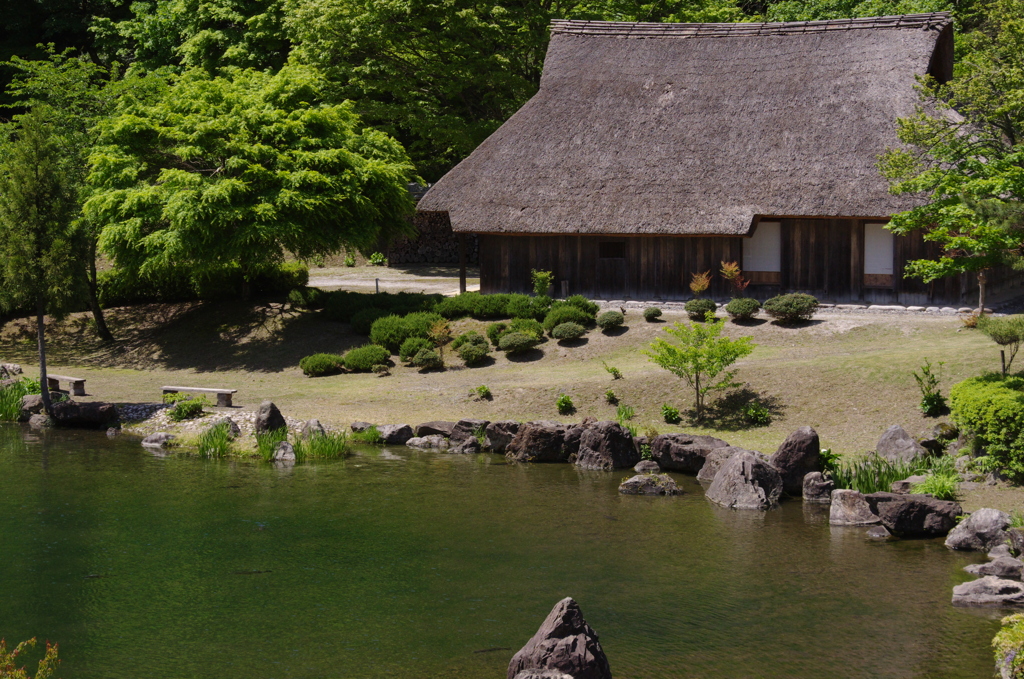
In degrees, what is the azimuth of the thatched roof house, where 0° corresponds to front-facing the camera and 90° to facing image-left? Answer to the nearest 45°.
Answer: approximately 0°

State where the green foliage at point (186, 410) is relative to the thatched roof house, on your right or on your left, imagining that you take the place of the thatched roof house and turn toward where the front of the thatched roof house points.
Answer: on your right

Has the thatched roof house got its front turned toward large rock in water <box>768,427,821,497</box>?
yes

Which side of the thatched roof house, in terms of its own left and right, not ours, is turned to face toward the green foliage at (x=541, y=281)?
right

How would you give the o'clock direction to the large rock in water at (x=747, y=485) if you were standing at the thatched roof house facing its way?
The large rock in water is roughly at 12 o'clock from the thatched roof house.

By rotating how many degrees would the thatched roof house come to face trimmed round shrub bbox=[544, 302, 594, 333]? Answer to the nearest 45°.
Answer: approximately 45° to its right

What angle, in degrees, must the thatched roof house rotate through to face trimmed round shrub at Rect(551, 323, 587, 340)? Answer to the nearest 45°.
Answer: approximately 45° to its right

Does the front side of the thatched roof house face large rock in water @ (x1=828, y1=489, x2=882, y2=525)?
yes
